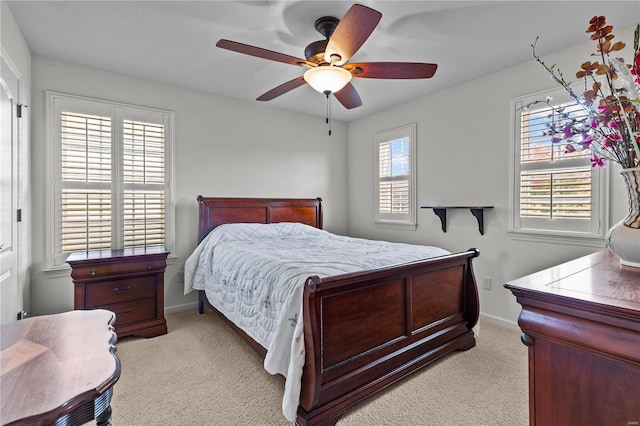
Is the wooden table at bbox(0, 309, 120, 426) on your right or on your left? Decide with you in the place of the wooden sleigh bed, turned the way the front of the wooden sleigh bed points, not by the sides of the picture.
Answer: on your right

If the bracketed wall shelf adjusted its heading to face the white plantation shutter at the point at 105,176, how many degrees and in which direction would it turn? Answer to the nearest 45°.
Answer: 0° — it already faces it

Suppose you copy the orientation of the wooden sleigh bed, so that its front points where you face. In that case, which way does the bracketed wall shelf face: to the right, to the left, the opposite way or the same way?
to the right

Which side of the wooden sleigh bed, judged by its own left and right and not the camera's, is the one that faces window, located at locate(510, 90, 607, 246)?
left

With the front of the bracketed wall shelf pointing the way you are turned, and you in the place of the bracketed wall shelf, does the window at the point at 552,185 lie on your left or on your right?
on your left

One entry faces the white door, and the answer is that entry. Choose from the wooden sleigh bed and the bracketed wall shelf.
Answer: the bracketed wall shelf

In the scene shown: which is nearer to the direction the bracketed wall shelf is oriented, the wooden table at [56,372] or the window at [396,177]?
the wooden table

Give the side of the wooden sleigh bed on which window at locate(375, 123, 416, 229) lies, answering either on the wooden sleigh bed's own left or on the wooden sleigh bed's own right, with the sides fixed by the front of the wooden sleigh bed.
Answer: on the wooden sleigh bed's own left

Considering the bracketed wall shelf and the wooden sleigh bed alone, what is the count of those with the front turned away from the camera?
0

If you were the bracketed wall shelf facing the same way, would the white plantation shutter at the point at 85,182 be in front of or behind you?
in front

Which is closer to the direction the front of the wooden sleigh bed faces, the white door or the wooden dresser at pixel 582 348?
the wooden dresser

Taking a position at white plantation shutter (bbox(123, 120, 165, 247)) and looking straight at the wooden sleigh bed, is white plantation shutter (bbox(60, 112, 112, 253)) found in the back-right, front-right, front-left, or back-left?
back-right

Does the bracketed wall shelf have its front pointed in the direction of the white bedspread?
yes

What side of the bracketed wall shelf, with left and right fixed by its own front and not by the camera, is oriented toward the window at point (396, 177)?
right

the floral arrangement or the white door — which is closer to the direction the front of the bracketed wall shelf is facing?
the white door

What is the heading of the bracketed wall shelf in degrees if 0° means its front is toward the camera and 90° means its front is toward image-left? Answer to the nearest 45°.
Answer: approximately 45°

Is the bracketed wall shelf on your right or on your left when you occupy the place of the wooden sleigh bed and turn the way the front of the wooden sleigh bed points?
on your left

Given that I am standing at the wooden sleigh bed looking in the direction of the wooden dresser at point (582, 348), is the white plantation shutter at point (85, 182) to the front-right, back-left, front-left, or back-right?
back-right

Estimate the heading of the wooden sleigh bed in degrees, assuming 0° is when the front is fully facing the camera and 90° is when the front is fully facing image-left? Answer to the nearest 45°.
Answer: approximately 315°
